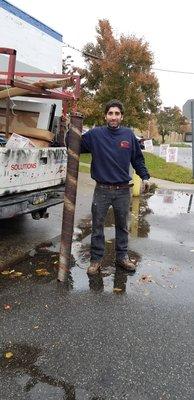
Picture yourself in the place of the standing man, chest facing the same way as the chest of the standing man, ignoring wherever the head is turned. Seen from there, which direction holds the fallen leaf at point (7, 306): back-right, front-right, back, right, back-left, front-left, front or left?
front-right

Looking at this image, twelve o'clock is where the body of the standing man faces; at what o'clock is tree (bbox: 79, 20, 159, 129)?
The tree is roughly at 6 o'clock from the standing man.

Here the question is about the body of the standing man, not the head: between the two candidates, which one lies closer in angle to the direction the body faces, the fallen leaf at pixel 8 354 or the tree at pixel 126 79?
the fallen leaf

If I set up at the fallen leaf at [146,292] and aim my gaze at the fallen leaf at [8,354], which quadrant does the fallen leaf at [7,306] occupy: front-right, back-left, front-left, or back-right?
front-right

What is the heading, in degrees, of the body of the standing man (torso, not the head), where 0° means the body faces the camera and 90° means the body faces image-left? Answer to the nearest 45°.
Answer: approximately 0°

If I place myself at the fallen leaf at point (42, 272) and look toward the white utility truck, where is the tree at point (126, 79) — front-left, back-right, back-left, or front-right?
front-right

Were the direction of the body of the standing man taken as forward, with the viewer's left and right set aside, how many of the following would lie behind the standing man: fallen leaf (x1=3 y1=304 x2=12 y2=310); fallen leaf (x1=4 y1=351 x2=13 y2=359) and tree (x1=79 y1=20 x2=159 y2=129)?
1

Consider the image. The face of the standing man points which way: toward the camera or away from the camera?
toward the camera

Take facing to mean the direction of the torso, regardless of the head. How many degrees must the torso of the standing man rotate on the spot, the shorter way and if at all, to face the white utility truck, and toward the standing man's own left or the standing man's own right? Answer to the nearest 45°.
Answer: approximately 135° to the standing man's own right
